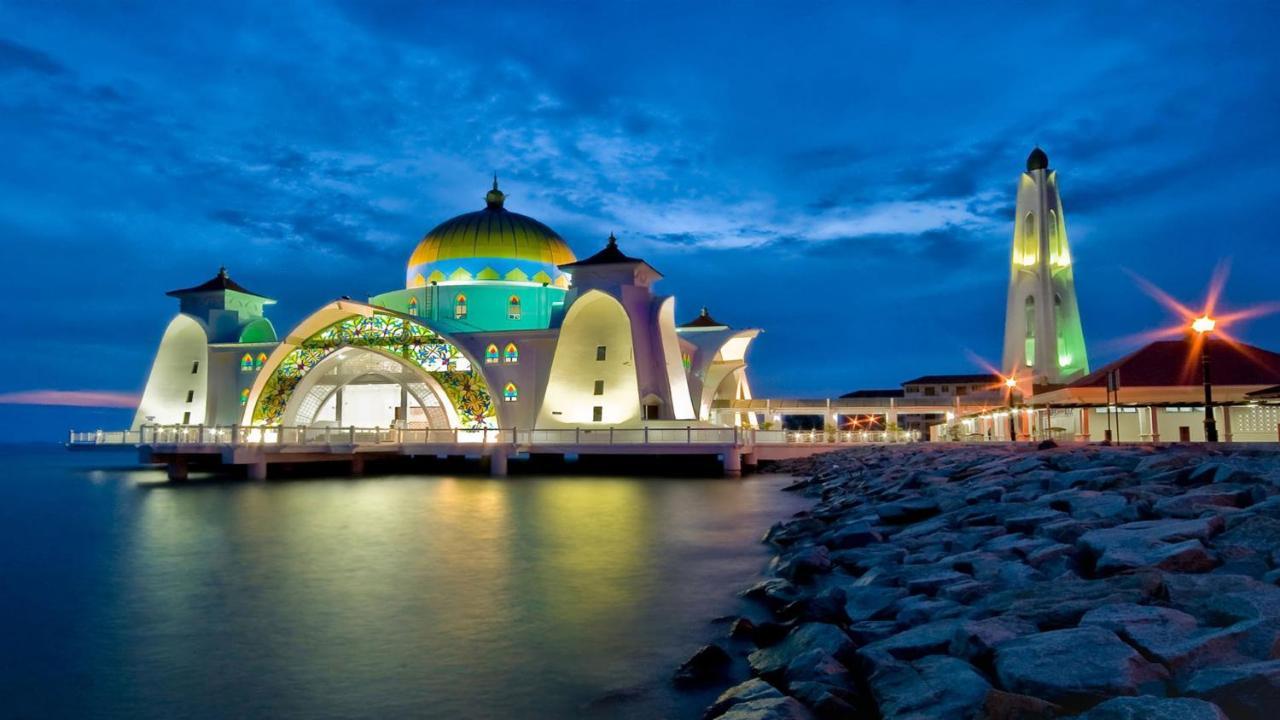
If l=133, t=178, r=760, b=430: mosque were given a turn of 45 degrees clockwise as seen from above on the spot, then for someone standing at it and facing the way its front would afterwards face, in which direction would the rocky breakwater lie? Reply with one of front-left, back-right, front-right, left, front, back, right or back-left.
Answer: left

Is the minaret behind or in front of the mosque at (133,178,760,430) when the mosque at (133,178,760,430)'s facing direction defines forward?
behind

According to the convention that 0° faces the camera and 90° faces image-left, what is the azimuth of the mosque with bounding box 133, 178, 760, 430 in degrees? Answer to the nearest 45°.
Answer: approximately 45°

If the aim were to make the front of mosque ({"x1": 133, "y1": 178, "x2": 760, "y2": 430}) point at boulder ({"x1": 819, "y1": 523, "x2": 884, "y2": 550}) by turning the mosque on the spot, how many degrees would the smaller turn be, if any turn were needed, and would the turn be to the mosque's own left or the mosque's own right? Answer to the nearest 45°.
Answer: approximately 45° to the mosque's own left

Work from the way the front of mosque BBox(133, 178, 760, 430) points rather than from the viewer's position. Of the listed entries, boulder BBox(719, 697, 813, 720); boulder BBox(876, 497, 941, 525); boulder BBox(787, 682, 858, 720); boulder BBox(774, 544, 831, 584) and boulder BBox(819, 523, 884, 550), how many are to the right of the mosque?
0

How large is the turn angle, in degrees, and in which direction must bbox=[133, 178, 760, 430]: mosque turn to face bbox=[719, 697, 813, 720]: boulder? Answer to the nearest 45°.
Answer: approximately 45° to its left

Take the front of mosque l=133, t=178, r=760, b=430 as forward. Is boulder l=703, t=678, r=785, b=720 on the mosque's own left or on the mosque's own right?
on the mosque's own left

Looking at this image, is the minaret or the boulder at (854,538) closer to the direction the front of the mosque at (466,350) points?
the boulder

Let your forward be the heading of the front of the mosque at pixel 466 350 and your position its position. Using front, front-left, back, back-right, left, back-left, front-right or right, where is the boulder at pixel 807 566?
front-left

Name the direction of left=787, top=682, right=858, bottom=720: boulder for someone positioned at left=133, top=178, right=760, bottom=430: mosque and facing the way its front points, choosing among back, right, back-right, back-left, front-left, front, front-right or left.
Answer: front-left

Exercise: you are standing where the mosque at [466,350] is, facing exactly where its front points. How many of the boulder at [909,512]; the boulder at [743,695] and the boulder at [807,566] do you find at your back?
0

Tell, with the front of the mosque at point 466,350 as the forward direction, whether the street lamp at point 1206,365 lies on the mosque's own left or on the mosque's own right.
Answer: on the mosque's own left

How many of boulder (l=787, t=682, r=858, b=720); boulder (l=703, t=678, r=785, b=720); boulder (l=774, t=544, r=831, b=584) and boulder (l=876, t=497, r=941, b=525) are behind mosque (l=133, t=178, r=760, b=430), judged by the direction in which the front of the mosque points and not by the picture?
0

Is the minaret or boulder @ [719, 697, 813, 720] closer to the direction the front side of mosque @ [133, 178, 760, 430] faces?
the boulder
